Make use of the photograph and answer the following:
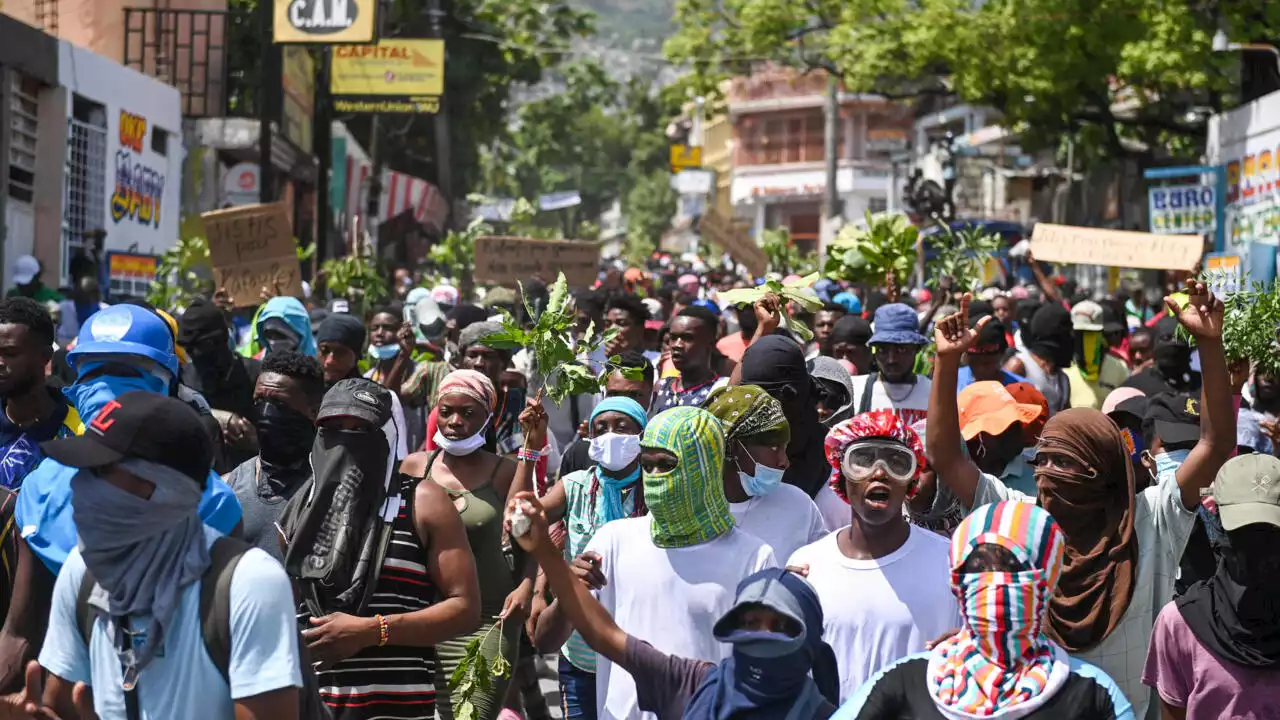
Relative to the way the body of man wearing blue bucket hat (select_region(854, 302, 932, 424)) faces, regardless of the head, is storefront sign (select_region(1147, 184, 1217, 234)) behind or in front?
behind

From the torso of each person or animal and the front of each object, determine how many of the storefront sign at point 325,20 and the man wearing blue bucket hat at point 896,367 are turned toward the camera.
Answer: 2

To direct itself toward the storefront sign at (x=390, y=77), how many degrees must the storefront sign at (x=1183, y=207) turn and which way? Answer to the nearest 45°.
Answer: approximately 90° to its right

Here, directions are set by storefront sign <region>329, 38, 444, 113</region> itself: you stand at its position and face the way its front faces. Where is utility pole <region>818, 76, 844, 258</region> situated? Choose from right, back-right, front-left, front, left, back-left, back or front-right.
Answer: back-left

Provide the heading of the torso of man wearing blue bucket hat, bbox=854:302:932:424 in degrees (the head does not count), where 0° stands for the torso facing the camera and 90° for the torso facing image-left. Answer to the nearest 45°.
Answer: approximately 0°
